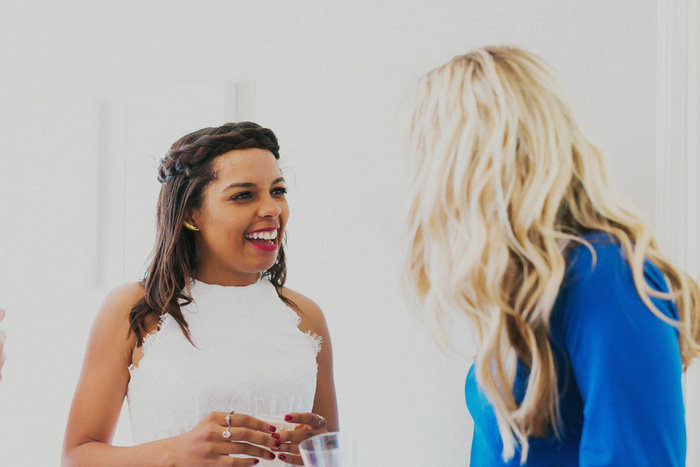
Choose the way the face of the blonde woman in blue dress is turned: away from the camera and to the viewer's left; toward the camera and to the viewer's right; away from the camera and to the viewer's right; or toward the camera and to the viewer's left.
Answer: away from the camera and to the viewer's left

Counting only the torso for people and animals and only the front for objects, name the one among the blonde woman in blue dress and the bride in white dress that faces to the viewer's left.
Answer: the blonde woman in blue dress

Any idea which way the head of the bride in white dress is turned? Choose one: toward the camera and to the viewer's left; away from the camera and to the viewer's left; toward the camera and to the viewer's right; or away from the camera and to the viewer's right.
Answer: toward the camera and to the viewer's right

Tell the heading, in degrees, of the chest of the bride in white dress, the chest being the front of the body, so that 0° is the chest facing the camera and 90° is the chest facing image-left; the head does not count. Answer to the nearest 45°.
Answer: approximately 315°

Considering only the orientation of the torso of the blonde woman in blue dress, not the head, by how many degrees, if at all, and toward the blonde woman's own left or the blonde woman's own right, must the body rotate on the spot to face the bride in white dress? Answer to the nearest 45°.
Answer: approximately 45° to the blonde woman's own right

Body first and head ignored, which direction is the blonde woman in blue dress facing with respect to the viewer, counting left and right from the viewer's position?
facing to the left of the viewer

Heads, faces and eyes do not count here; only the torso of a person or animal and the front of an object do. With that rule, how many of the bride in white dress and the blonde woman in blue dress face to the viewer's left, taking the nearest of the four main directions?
1

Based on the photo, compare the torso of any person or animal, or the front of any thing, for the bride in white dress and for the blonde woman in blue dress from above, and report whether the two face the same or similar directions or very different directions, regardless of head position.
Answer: very different directions
